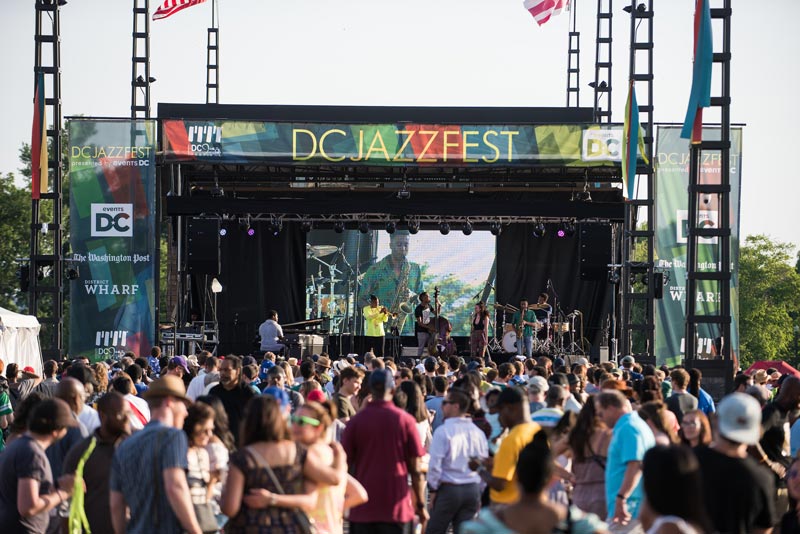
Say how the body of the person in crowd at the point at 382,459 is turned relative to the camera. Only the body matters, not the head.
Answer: away from the camera

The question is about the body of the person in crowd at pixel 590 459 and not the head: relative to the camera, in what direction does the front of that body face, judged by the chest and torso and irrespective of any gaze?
away from the camera

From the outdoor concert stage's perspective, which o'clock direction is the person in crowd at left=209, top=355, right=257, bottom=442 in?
The person in crowd is roughly at 12 o'clock from the outdoor concert stage.

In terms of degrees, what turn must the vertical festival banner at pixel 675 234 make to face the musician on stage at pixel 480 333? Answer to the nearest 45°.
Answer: approximately 90° to its right

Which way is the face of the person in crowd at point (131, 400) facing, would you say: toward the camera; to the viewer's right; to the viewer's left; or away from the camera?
away from the camera

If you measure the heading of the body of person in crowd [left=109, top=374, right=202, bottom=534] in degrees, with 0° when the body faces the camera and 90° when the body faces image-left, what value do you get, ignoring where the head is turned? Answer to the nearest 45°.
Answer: approximately 225°

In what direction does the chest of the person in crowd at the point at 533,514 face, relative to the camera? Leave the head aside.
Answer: away from the camera

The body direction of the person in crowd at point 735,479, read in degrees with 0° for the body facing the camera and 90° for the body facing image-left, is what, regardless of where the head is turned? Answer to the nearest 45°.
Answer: approximately 180°

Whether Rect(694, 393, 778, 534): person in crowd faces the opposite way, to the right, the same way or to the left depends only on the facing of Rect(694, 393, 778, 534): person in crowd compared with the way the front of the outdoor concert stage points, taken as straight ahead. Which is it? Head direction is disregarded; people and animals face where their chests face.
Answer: the opposite way
